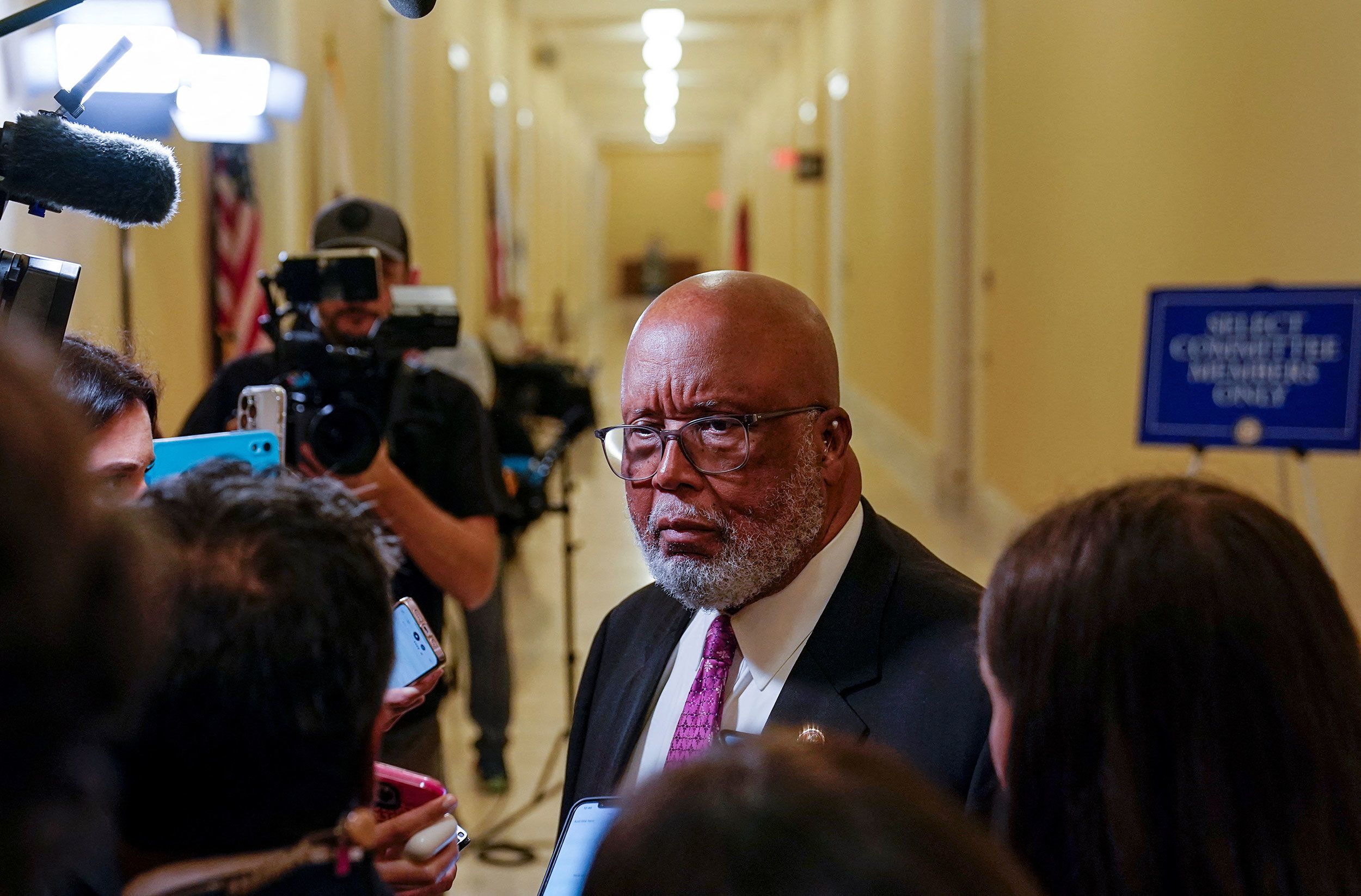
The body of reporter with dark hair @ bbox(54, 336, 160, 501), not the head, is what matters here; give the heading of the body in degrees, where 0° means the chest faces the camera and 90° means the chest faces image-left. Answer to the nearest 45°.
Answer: approximately 315°

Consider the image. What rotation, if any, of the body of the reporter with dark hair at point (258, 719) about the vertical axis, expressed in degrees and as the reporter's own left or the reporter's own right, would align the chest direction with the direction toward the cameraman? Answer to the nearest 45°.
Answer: approximately 45° to the reporter's own left

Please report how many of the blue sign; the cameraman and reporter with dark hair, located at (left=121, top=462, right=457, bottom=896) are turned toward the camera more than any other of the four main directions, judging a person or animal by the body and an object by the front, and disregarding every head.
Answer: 2

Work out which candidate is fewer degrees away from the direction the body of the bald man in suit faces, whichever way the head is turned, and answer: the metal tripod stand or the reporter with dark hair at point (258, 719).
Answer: the reporter with dark hair

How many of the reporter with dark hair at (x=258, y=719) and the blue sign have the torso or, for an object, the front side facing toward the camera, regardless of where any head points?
1

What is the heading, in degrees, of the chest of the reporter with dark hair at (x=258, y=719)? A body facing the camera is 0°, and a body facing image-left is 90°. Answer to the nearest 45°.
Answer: approximately 225°

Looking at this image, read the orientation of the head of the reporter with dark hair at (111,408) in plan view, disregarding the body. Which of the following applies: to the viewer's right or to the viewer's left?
to the viewer's right

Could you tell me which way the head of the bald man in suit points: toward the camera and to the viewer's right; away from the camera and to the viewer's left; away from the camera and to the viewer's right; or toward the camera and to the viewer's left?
toward the camera and to the viewer's left

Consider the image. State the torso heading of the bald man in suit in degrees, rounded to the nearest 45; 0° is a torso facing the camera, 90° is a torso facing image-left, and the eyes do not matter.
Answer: approximately 45°

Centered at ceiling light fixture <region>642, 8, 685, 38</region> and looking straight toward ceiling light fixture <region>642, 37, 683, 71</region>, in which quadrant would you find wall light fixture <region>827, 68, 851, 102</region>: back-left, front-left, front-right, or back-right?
back-right

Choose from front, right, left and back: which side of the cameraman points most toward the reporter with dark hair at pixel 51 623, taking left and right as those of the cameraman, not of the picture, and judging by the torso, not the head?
front

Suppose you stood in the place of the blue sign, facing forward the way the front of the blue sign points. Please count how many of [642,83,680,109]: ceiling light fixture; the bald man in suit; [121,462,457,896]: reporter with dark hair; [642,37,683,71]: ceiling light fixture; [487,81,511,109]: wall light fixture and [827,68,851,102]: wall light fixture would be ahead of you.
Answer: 2

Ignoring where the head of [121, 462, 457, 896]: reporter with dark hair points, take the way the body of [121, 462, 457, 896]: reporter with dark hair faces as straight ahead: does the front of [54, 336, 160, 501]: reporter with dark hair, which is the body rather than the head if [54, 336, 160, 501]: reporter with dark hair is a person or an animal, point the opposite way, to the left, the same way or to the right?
to the right

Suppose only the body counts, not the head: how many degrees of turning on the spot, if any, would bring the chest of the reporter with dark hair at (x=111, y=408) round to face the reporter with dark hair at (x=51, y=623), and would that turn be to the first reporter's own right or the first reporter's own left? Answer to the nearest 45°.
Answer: approximately 45° to the first reporter's own right
